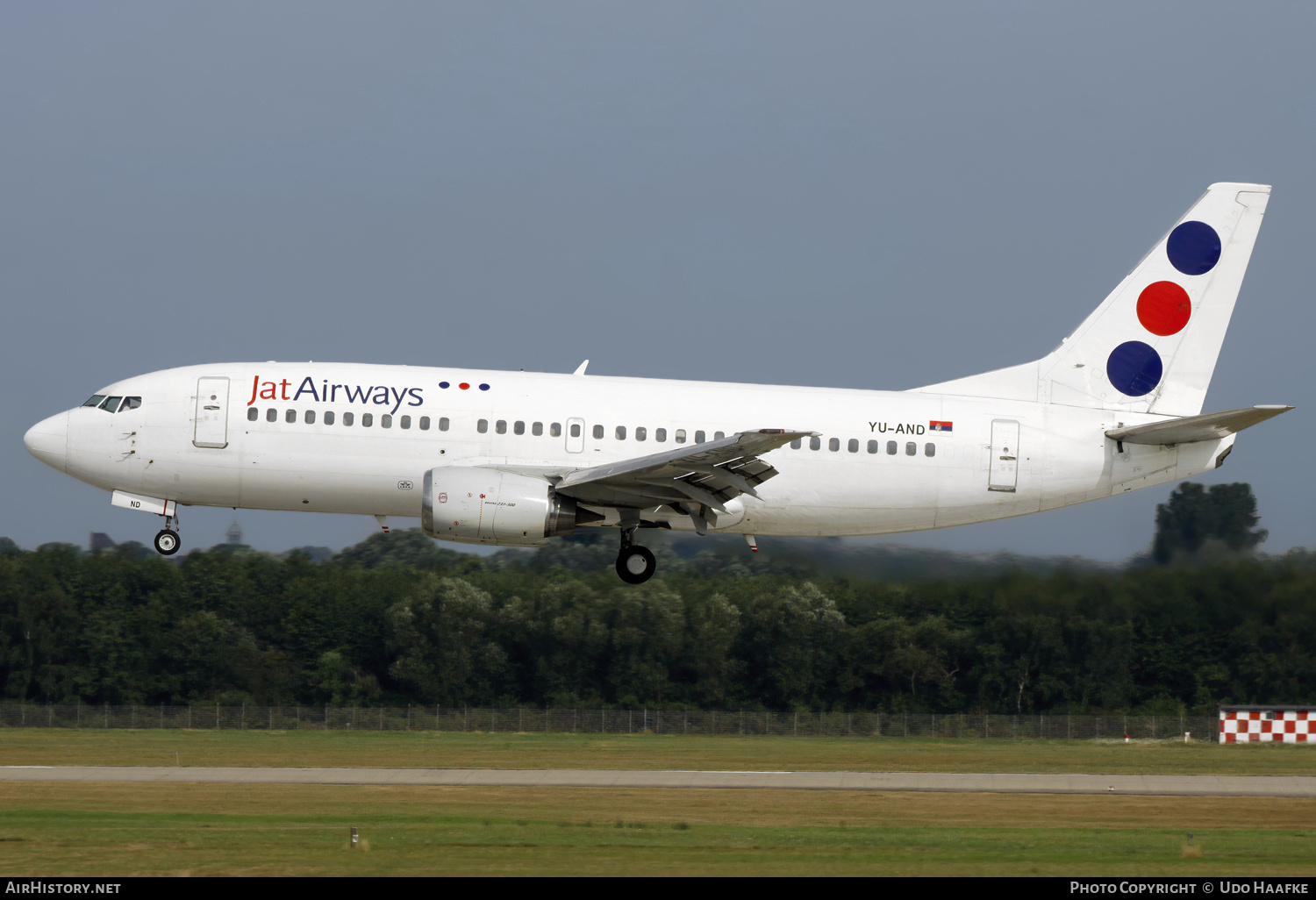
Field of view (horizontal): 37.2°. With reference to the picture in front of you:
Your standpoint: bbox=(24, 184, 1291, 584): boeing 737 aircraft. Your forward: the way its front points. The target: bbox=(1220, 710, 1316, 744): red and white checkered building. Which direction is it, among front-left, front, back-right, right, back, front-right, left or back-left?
back-right

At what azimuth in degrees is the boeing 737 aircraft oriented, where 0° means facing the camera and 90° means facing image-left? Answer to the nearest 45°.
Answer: approximately 90°
